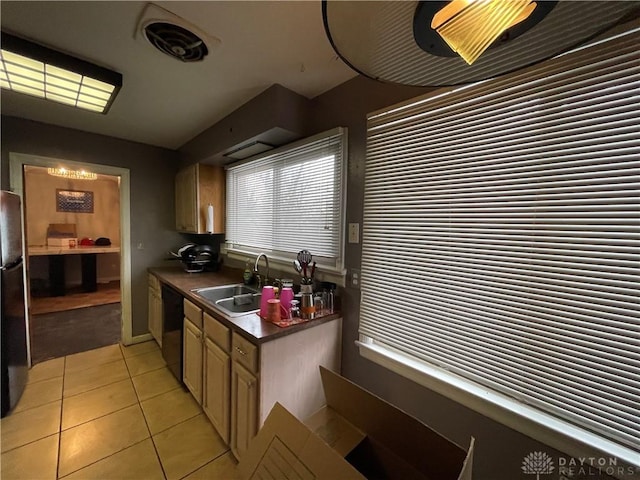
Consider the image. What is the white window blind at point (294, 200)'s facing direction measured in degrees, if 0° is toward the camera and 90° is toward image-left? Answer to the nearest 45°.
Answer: approximately 45°

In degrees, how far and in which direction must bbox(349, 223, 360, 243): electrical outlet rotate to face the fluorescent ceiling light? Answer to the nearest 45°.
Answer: approximately 45° to its right

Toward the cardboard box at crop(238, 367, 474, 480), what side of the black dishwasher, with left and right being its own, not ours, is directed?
left

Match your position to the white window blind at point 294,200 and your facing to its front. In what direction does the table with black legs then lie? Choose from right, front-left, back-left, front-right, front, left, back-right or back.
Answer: right

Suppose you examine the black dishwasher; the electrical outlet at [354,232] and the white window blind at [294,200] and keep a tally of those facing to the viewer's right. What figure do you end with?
0

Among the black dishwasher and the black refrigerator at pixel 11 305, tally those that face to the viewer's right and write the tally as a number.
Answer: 1

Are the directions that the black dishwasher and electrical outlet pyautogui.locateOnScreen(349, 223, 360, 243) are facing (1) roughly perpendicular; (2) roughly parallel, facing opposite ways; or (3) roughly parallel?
roughly parallel

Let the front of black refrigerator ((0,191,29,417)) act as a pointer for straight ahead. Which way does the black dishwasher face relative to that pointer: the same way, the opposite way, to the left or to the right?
the opposite way

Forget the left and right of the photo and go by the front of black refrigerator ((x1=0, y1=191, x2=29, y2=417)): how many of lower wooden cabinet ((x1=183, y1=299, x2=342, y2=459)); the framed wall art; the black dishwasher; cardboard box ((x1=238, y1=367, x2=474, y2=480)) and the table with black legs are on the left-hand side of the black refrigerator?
2

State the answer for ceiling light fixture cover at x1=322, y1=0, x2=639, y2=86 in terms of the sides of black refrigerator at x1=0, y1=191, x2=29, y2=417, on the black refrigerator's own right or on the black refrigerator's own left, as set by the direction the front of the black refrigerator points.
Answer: on the black refrigerator's own right

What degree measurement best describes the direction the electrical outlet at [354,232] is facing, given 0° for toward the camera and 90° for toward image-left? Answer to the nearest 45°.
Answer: approximately 45°

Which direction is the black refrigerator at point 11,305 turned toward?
to the viewer's right

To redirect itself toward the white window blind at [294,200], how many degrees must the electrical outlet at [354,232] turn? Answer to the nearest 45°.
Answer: approximately 90° to its right
